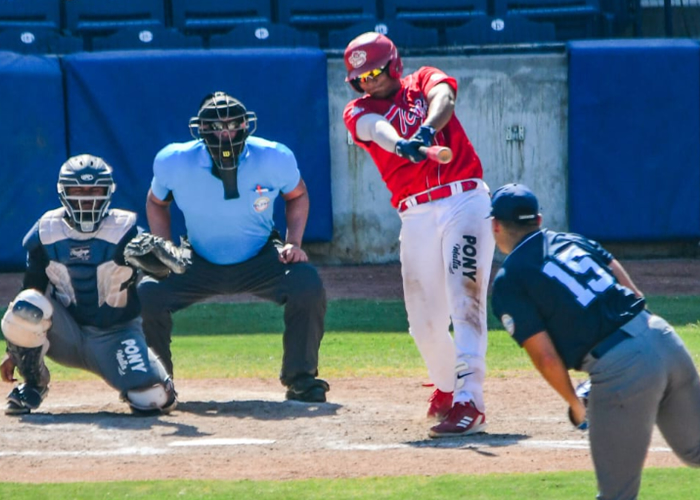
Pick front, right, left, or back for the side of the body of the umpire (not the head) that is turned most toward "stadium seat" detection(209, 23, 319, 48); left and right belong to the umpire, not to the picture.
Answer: back

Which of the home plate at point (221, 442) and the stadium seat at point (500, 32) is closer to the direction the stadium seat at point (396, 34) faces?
the home plate

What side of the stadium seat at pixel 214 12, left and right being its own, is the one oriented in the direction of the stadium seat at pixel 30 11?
right

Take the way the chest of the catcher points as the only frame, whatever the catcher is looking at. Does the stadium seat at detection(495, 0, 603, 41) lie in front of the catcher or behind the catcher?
behind

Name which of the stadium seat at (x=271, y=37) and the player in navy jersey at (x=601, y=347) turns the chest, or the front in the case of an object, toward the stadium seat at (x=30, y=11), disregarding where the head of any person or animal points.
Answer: the player in navy jersey

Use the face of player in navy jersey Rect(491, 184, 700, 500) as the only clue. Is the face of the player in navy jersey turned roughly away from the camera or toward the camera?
away from the camera

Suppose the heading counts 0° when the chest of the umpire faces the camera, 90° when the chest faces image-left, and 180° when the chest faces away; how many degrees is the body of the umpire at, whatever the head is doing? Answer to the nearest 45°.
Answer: approximately 0°

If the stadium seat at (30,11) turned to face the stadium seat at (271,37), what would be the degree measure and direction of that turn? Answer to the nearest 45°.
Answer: approximately 90° to its left
